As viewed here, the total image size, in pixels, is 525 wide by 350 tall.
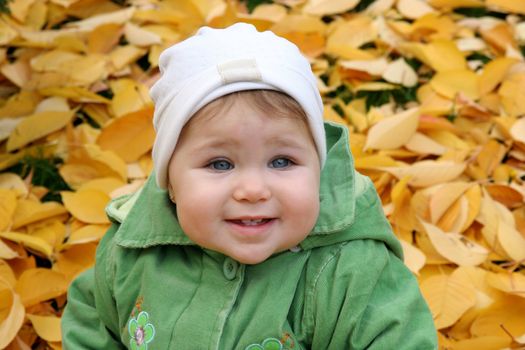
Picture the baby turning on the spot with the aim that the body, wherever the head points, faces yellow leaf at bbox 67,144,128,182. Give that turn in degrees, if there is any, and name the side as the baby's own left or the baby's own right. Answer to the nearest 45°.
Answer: approximately 135° to the baby's own right

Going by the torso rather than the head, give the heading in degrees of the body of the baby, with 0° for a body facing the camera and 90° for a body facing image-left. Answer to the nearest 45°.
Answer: approximately 0°

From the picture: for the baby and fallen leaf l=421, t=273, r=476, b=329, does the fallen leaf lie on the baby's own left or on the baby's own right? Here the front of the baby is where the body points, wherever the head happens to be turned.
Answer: on the baby's own left

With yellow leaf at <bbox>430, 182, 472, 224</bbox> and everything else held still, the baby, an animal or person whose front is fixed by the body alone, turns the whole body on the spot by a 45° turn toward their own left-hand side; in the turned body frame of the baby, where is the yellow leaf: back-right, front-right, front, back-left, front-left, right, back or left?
left

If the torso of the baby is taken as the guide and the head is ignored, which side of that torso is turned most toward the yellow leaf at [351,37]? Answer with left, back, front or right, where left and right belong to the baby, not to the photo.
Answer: back

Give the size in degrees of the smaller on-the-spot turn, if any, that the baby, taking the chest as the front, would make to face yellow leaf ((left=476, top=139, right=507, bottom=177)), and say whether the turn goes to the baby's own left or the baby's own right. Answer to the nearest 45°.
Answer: approximately 135° to the baby's own left

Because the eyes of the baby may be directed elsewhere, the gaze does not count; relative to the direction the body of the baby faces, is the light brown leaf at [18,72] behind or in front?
behind

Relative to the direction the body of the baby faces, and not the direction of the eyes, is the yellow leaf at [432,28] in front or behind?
behind

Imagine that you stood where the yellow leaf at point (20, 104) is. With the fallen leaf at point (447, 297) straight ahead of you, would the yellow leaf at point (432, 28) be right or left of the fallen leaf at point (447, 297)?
left

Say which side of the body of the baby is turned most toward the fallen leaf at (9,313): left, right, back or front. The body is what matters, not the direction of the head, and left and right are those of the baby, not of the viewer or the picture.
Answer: right
